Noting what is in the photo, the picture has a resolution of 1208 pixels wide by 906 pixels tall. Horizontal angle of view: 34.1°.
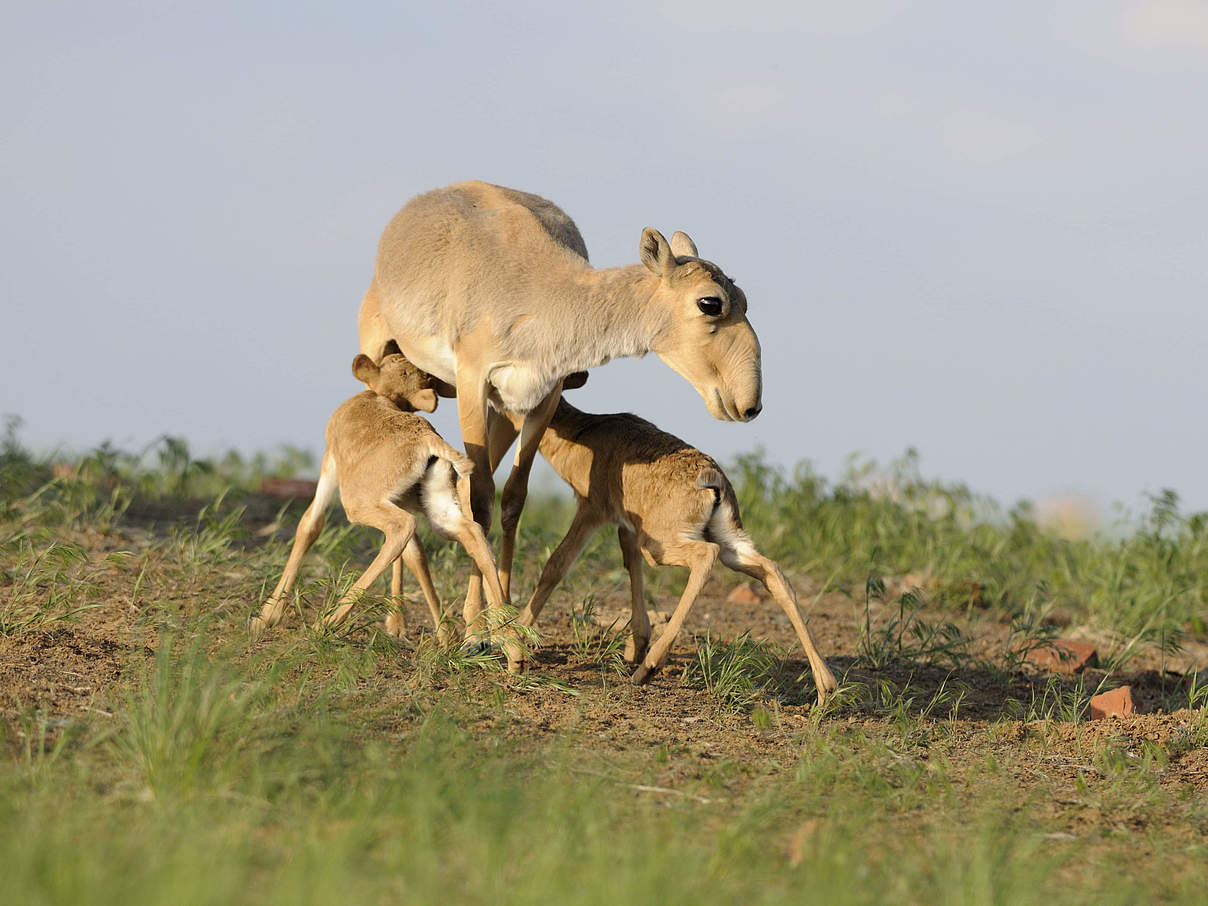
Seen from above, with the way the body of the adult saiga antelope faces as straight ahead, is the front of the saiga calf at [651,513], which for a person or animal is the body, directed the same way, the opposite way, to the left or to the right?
the opposite way

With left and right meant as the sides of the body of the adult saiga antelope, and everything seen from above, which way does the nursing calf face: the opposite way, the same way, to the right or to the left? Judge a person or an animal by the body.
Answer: the opposite way

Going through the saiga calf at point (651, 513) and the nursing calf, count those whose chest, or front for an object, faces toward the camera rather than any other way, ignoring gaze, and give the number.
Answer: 0

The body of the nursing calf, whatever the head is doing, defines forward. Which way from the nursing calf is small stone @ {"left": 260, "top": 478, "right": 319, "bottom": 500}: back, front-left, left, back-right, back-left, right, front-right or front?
front-right

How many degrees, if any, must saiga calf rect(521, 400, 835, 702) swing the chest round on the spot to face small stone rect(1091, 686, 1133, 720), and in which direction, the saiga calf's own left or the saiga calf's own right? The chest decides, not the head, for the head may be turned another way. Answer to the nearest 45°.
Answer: approximately 135° to the saiga calf's own right

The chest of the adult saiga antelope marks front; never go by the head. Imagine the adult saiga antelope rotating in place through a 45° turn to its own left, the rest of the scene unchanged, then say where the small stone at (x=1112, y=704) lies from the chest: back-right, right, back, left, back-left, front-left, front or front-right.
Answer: front

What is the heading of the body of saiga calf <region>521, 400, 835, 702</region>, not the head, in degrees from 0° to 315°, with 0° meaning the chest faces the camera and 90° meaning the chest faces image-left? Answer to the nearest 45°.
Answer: approximately 135°

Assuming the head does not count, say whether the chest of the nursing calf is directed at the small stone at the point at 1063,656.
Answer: no

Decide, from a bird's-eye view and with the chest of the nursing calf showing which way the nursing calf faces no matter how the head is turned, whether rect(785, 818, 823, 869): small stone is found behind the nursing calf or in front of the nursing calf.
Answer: behind

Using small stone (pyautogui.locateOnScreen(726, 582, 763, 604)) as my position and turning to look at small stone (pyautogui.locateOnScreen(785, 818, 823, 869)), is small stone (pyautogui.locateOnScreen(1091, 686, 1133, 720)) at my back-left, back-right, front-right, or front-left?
front-left
